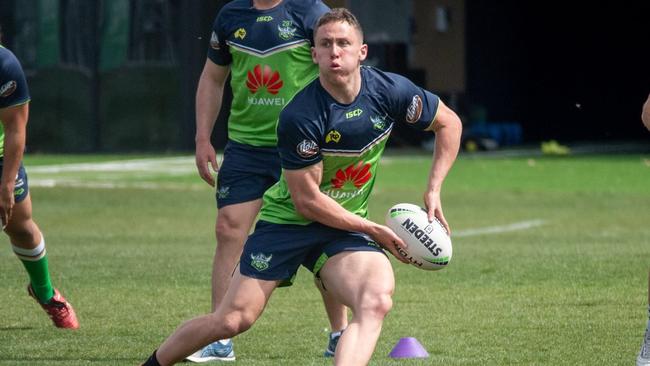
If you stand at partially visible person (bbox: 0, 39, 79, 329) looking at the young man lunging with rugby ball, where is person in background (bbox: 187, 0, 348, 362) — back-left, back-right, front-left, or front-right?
front-left

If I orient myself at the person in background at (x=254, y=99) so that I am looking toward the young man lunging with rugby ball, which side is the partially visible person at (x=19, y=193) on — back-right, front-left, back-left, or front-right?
back-right

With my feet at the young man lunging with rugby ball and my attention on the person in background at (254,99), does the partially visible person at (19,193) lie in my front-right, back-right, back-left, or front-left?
front-left
